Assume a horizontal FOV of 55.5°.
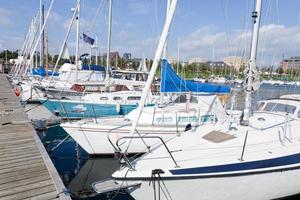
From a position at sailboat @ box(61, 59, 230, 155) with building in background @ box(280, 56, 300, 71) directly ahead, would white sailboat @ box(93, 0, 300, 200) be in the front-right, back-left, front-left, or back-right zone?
back-right

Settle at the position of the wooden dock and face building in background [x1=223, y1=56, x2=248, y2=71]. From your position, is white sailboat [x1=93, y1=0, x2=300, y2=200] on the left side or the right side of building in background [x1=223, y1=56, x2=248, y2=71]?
right

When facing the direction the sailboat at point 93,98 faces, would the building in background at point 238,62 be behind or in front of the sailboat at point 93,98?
behind

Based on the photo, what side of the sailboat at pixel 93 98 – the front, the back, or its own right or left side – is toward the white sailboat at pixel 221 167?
left

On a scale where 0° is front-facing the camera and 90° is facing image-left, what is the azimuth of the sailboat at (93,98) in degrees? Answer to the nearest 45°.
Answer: approximately 90°

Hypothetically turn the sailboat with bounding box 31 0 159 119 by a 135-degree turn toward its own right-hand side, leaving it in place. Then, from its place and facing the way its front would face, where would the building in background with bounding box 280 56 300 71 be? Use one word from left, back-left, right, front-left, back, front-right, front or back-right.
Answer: front-right

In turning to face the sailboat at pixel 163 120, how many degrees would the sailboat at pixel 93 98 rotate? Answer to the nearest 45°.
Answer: approximately 90° to its left
